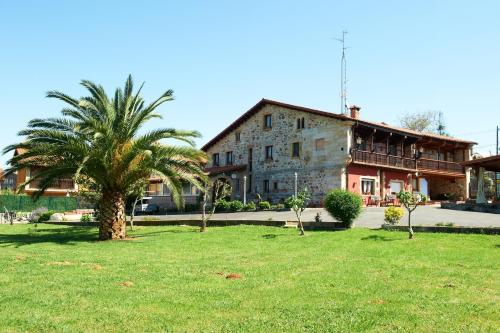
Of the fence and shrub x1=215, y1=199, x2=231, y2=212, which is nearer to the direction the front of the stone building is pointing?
the shrub

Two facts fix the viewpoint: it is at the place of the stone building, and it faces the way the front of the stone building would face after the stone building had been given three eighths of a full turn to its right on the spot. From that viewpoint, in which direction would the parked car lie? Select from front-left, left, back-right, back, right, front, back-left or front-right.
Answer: front

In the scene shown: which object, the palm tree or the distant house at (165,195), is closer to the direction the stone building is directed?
the palm tree

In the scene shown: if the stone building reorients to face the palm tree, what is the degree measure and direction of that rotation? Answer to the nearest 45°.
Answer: approximately 45° to its right

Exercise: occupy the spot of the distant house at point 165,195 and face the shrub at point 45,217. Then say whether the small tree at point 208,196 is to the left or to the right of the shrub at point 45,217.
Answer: left

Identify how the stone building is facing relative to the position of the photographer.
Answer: facing the viewer and to the right of the viewer

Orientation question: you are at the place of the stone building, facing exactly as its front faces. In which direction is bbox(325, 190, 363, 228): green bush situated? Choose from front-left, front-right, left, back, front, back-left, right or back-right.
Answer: front-right

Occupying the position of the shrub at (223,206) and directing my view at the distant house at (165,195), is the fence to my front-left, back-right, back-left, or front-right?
front-left

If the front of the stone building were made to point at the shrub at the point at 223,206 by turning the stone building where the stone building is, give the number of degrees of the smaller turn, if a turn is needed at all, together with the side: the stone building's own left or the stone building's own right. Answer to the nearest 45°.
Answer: approximately 90° to the stone building's own right

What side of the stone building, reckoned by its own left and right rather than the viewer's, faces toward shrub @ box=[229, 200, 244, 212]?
right

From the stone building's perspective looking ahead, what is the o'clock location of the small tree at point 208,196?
The small tree is roughly at 2 o'clock from the stone building.
